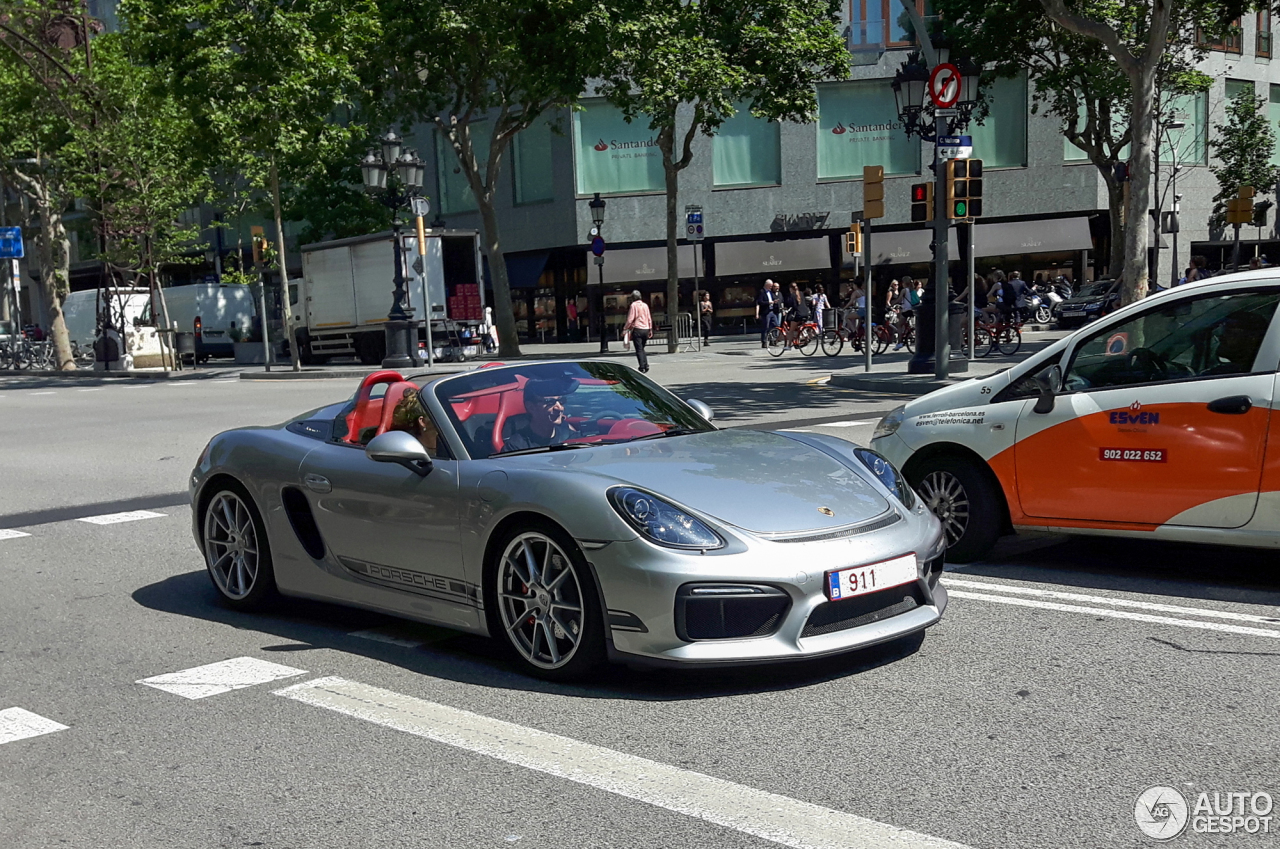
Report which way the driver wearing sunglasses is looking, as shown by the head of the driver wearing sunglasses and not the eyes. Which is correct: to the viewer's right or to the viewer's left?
to the viewer's right

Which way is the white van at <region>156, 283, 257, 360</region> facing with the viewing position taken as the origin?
facing away from the viewer and to the left of the viewer

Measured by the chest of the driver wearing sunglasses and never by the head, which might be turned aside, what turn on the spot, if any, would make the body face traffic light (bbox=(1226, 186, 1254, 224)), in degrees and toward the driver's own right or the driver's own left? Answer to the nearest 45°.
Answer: approximately 90° to the driver's own left

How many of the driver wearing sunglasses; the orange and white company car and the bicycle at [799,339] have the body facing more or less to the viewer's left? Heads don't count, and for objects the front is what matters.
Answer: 2

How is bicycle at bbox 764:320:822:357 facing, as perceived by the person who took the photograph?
facing to the left of the viewer

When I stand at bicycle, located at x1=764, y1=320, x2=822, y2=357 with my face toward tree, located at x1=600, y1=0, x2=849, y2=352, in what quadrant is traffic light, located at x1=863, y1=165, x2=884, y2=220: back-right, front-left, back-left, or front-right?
back-left

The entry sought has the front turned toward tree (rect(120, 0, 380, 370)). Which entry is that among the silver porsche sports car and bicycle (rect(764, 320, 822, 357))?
the bicycle

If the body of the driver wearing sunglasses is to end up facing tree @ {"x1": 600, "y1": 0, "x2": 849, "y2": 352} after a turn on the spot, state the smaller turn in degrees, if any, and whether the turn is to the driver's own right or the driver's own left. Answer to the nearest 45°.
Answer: approximately 135° to the driver's own left

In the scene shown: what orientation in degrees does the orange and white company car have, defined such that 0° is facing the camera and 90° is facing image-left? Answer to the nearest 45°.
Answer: approximately 90°
